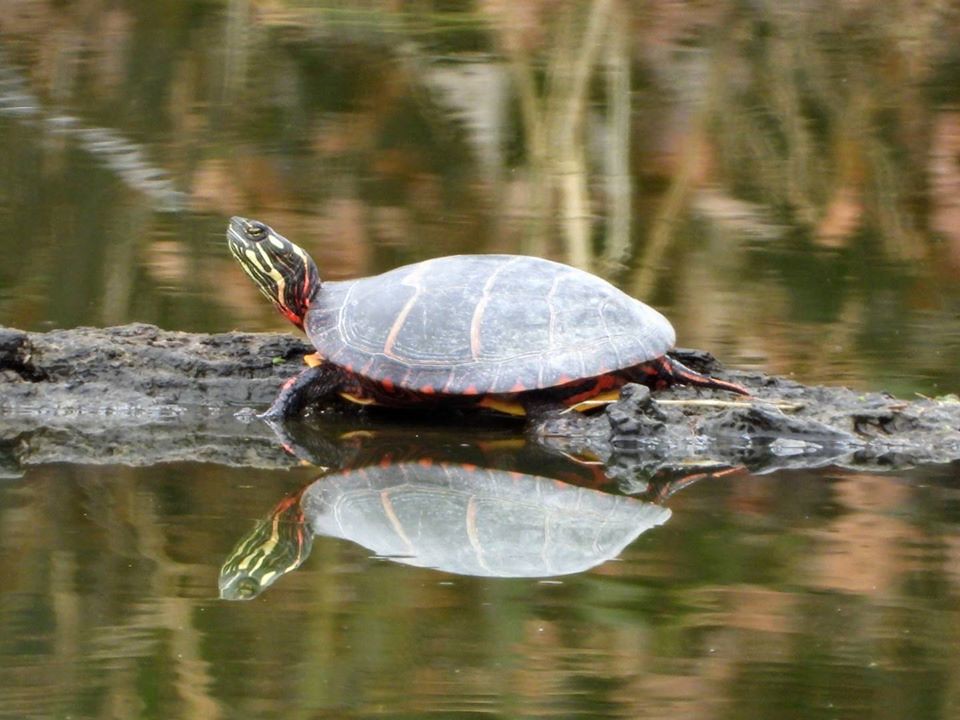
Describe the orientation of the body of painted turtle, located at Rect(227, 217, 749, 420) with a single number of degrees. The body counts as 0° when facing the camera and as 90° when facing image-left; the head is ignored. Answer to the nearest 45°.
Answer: approximately 90°
